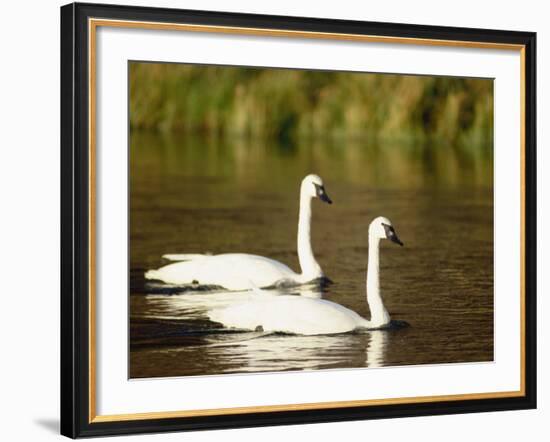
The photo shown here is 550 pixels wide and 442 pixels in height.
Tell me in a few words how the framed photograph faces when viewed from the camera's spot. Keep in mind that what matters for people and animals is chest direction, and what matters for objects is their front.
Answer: facing the viewer and to the right of the viewer
